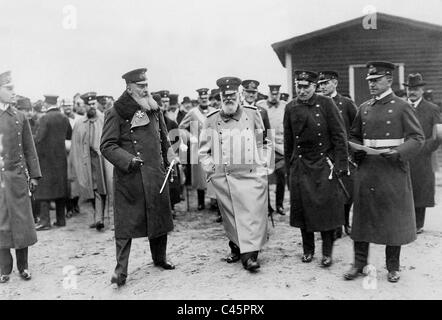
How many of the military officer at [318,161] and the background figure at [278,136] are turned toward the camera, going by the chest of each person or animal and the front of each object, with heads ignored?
2

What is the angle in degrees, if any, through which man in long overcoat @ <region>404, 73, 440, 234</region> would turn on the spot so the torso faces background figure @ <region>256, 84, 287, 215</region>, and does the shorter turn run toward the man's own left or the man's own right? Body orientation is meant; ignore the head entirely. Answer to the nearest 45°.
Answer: approximately 90° to the man's own right

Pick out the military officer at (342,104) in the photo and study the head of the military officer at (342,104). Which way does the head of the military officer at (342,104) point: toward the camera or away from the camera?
toward the camera

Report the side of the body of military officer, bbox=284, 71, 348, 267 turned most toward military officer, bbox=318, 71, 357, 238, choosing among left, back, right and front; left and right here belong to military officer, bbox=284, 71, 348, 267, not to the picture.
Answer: back

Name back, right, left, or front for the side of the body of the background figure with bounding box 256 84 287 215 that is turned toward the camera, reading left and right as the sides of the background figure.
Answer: front

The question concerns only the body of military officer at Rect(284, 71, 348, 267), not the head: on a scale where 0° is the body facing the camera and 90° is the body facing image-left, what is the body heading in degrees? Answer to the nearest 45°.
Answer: approximately 0°

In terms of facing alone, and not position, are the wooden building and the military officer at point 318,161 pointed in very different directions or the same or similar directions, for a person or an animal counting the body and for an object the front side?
same or similar directions

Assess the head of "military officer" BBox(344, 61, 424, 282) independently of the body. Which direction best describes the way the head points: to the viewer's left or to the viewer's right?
to the viewer's left

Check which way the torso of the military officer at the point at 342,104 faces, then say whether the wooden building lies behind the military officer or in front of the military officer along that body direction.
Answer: behind

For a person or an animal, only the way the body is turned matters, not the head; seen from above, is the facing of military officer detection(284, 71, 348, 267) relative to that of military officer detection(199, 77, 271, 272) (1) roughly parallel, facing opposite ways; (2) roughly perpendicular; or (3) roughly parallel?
roughly parallel

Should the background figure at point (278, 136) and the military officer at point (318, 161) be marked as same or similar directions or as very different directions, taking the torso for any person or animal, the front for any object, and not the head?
same or similar directions

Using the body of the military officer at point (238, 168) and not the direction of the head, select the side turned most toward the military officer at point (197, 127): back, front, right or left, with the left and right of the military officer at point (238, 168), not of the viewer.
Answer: back
